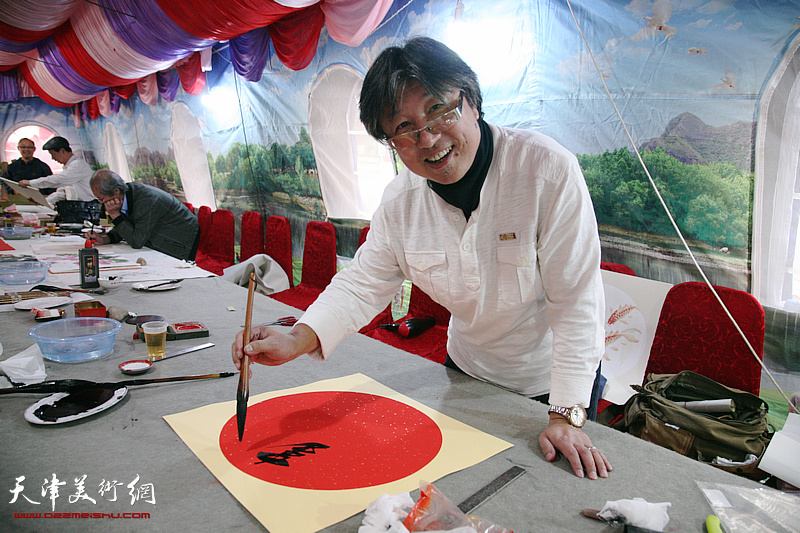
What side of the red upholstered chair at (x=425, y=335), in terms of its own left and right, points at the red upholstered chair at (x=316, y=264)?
right

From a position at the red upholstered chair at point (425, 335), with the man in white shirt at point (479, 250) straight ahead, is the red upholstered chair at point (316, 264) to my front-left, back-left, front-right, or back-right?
back-right

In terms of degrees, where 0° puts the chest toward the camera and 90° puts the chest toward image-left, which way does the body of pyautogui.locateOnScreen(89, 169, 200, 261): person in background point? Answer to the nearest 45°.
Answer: approximately 90°

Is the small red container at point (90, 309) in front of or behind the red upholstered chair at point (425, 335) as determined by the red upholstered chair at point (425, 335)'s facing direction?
in front

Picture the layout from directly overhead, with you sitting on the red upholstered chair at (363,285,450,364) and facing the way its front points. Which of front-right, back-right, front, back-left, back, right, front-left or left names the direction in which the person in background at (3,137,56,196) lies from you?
right

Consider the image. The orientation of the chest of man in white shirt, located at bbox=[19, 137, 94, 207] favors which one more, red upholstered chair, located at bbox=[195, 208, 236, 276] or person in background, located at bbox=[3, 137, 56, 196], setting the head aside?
the person in background

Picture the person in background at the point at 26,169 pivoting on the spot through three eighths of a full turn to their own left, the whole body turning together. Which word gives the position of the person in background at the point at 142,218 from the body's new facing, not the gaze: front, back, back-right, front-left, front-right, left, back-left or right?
back-right

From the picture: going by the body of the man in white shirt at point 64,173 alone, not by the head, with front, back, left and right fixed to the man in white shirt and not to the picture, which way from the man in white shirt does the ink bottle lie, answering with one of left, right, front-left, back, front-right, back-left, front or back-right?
left

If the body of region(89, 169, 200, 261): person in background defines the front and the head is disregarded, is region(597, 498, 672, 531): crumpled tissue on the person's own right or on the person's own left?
on the person's own left

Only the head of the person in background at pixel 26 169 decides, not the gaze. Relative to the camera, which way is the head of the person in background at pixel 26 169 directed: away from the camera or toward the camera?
toward the camera

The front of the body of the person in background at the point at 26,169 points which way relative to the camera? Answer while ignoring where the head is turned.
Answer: toward the camera

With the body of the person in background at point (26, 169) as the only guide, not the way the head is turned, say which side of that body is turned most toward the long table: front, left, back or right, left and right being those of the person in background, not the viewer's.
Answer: front

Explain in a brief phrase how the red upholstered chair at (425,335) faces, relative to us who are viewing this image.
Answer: facing the viewer and to the left of the viewer
